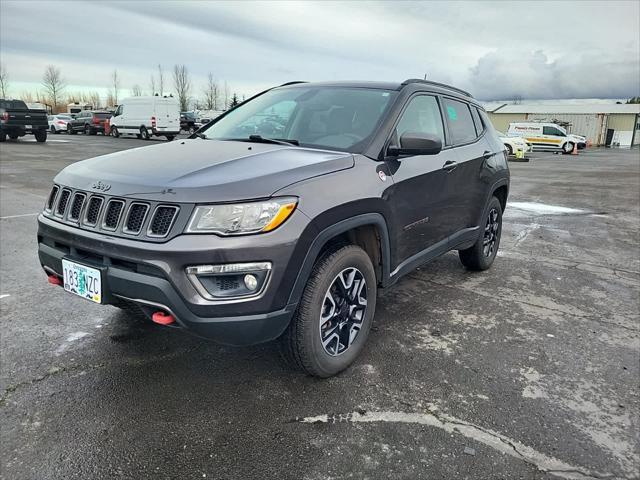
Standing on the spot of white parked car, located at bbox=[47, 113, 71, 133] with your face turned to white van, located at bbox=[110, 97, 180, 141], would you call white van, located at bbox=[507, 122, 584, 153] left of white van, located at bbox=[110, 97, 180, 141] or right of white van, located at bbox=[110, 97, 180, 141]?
left

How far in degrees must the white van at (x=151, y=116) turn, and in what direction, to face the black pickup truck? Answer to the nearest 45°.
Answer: approximately 90° to its left

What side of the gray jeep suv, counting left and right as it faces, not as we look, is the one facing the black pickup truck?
right

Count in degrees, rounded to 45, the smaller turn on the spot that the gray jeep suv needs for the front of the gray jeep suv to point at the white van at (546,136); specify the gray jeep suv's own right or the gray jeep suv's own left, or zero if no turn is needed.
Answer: approximately 180°

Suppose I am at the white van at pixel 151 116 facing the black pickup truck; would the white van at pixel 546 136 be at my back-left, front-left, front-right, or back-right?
back-left

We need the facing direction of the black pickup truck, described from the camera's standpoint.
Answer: facing away from the viewer and to the left of the viewer

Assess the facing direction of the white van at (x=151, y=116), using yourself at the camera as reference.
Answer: facing away from the viewer and to the left of the viewer

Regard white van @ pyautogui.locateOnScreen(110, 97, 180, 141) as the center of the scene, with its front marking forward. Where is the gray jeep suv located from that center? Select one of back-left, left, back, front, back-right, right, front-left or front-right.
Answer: back-left

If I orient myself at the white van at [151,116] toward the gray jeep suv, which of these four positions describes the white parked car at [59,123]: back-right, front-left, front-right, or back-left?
back-right
